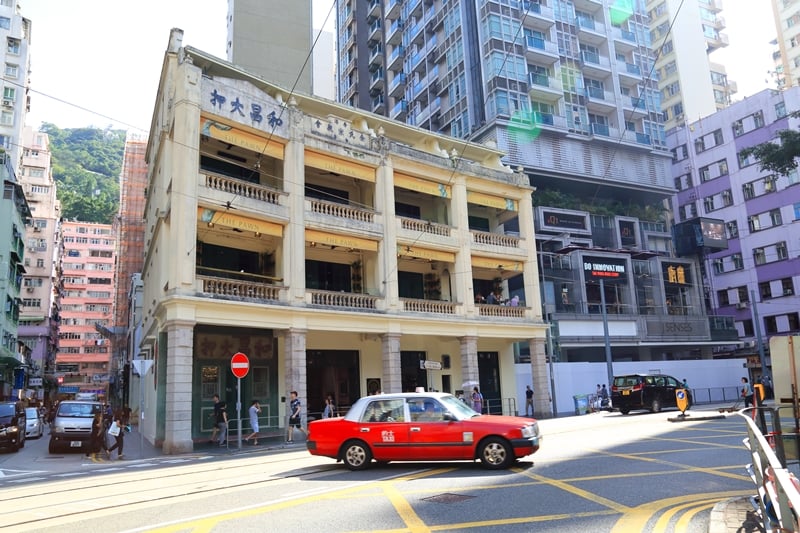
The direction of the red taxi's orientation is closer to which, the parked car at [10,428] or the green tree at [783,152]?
the green tree

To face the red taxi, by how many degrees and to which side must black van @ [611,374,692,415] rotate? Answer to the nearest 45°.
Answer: approximately 135° to its right

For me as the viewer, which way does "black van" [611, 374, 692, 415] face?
facing away from the viewer and to the right of the viewer

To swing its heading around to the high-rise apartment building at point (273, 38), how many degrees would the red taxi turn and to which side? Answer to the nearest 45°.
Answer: approximately 90° to its left

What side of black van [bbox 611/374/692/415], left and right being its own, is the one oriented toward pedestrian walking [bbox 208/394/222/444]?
back

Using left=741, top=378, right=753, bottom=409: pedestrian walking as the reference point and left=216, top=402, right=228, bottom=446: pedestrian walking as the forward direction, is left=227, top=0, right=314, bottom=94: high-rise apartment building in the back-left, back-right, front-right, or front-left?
front-right

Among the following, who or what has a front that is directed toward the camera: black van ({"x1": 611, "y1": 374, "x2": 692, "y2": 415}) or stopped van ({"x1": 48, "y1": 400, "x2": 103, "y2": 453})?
the stopped van

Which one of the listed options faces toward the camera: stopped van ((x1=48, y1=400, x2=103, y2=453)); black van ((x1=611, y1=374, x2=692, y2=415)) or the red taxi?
the stopped van

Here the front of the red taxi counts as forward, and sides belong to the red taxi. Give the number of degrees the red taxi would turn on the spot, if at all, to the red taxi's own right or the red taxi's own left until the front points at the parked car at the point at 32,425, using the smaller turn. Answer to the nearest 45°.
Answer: approximately 135° to the red taxi's own left

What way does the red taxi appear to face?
to the viewer's right

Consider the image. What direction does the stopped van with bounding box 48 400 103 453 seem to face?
toward the camera

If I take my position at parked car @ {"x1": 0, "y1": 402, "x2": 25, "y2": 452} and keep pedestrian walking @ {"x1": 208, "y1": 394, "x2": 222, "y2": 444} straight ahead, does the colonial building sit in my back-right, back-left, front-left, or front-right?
front-left

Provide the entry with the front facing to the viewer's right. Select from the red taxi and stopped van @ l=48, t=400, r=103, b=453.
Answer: the red taxi
